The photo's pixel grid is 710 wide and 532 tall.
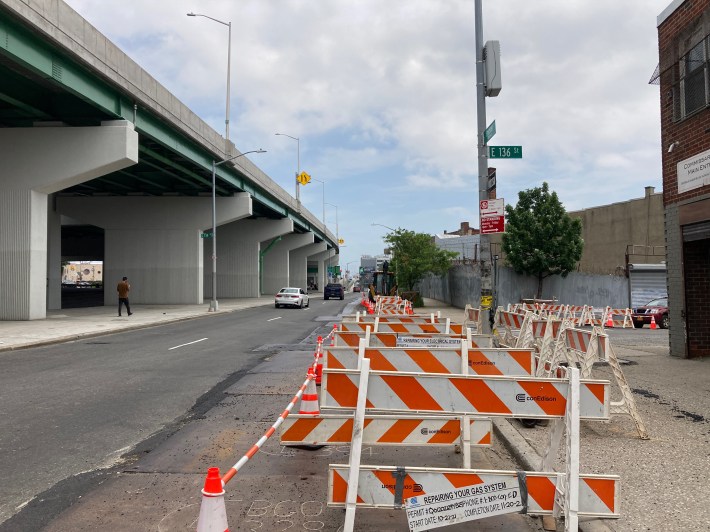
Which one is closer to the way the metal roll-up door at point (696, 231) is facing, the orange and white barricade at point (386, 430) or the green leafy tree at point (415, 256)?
the orange and white barricade

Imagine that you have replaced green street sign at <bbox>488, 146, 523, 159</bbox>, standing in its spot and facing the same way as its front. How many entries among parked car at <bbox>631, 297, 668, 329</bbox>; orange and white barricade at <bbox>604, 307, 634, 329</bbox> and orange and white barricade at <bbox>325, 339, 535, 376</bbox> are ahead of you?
1

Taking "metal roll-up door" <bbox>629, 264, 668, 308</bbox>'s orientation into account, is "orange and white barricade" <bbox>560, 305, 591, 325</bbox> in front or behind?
in front

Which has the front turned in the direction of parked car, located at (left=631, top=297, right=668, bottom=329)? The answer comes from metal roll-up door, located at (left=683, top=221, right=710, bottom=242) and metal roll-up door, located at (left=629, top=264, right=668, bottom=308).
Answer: metal roll-up door, located at (left=629, top=264, right=668, bottom=308)

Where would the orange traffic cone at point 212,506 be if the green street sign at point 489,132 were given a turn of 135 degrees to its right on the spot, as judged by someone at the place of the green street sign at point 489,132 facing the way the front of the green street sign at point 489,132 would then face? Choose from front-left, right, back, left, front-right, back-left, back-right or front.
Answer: back

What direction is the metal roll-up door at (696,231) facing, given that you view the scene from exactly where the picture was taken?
facing the viewer and to the left of the viewer

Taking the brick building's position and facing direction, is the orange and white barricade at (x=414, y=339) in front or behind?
in front

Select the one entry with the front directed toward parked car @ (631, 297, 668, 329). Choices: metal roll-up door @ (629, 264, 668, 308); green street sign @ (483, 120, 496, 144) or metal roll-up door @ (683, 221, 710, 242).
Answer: metal roll-up door @ (629, 264, 668, 308)

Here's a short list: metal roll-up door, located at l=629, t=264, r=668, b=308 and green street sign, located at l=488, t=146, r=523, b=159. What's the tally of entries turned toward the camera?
2

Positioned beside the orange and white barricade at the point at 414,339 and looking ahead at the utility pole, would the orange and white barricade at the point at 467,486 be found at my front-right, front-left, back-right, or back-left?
back-right

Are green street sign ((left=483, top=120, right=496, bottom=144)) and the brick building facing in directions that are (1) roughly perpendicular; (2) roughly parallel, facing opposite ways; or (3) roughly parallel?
roughly parallel

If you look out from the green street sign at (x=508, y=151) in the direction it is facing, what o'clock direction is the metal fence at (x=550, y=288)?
The metal fence is roughly at 6 o'clock from the green street sign.

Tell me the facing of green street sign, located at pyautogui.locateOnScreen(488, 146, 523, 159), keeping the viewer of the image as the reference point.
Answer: facing the viewer

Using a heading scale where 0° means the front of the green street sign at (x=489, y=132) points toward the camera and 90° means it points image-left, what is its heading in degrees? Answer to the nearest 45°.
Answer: approximately 45°

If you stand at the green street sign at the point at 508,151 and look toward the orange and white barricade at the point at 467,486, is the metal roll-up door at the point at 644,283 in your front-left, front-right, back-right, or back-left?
back-left

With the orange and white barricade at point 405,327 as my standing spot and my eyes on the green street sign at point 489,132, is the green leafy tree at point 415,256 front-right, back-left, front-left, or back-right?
front-left

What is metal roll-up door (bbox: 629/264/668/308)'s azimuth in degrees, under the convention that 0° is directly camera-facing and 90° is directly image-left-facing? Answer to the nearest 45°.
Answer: approximately 0°
